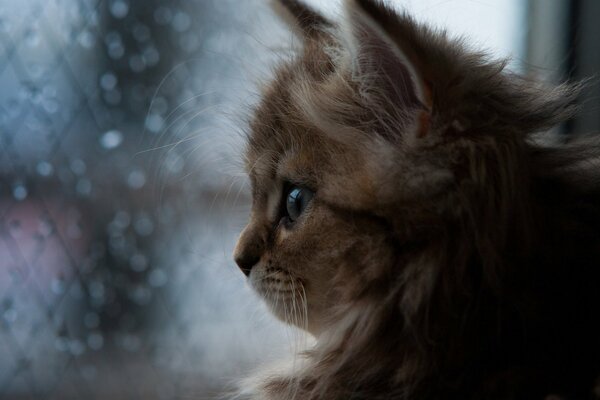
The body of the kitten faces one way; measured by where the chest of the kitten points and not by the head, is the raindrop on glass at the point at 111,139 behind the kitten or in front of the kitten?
in front

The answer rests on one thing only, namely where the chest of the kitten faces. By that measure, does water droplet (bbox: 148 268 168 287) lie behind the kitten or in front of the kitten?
in front

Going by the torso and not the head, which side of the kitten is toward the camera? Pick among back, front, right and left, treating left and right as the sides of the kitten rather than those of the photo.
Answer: left

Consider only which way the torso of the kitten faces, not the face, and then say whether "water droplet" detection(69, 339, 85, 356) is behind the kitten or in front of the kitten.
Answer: in front
